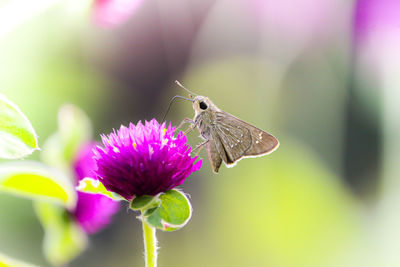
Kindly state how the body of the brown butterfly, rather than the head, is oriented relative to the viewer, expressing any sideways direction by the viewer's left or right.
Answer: facing to the left of the viewer
